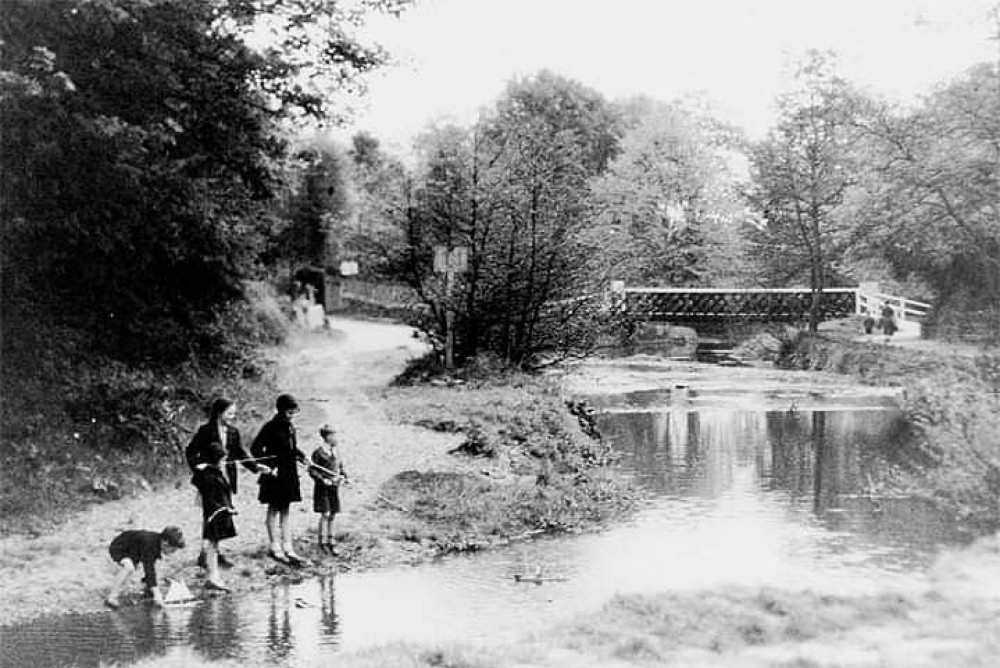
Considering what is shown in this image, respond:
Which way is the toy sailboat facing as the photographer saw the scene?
facing to the right of the viewer

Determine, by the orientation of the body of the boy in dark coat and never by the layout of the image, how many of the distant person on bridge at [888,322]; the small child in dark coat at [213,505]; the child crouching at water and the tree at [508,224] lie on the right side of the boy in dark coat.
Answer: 2

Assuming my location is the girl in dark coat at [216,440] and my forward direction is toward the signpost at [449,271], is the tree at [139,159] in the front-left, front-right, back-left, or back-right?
front-left

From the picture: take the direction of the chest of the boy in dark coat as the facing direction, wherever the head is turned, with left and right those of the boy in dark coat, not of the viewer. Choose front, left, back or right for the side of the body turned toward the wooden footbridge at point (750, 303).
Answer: left

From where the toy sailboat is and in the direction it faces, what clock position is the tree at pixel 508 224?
The tree is roughly at 10 o'clock from the toy sailboat.

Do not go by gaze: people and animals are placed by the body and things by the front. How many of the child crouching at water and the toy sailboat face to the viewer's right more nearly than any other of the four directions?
2

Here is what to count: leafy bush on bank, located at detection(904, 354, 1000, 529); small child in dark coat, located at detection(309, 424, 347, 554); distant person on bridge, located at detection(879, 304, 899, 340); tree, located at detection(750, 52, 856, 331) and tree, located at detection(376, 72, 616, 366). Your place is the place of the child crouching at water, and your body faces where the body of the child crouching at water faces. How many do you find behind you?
0

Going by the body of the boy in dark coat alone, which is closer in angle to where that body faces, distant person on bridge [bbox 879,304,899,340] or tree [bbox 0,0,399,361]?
the distant person on bridge

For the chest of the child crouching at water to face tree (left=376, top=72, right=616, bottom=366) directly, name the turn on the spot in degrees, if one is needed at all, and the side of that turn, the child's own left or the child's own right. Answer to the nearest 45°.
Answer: approximately 45° to the child's own left

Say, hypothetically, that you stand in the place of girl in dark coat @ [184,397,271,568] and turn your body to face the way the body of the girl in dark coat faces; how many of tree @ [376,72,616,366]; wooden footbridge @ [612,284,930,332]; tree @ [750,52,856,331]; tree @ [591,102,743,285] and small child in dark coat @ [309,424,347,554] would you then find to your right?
0

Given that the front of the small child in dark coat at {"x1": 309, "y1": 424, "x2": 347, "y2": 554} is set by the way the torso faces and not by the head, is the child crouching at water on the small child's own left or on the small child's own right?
on the small child's own right

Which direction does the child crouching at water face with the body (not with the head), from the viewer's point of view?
to the viewer's right

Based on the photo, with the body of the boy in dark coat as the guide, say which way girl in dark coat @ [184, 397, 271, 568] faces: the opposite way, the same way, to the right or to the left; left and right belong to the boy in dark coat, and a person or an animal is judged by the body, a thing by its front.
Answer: the same way

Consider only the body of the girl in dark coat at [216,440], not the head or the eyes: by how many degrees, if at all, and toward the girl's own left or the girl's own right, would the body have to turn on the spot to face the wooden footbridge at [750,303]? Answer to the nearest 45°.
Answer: approximately 90° to the girl's own left
